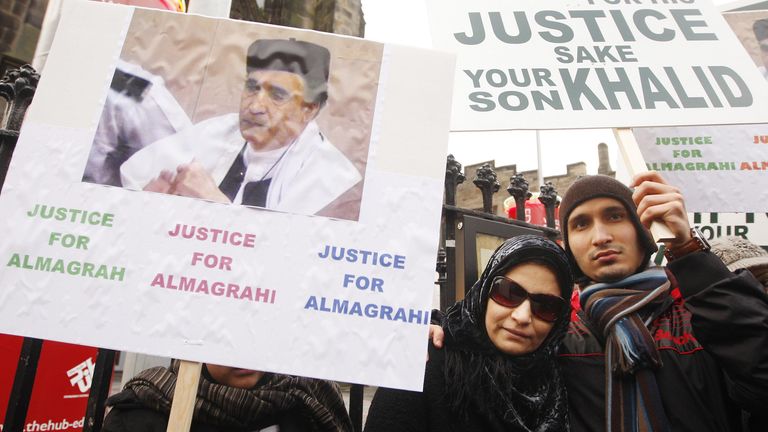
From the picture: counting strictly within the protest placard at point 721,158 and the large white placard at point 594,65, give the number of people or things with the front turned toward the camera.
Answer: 2

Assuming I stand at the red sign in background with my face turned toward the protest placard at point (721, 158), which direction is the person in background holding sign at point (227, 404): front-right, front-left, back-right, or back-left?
front-right

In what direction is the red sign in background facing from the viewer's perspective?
toward the camera

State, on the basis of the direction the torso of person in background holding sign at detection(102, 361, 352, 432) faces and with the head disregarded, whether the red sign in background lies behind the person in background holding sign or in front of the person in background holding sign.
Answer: behind

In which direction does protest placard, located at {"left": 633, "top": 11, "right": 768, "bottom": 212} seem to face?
toward the camera

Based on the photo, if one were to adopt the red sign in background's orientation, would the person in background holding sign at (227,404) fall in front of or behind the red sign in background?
in front

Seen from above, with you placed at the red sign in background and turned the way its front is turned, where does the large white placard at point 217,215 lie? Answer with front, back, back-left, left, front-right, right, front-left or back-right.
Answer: front

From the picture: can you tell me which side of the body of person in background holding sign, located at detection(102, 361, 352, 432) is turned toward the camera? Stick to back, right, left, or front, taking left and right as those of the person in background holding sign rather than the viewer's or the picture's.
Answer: front

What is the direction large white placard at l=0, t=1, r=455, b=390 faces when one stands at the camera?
facing the viewer
